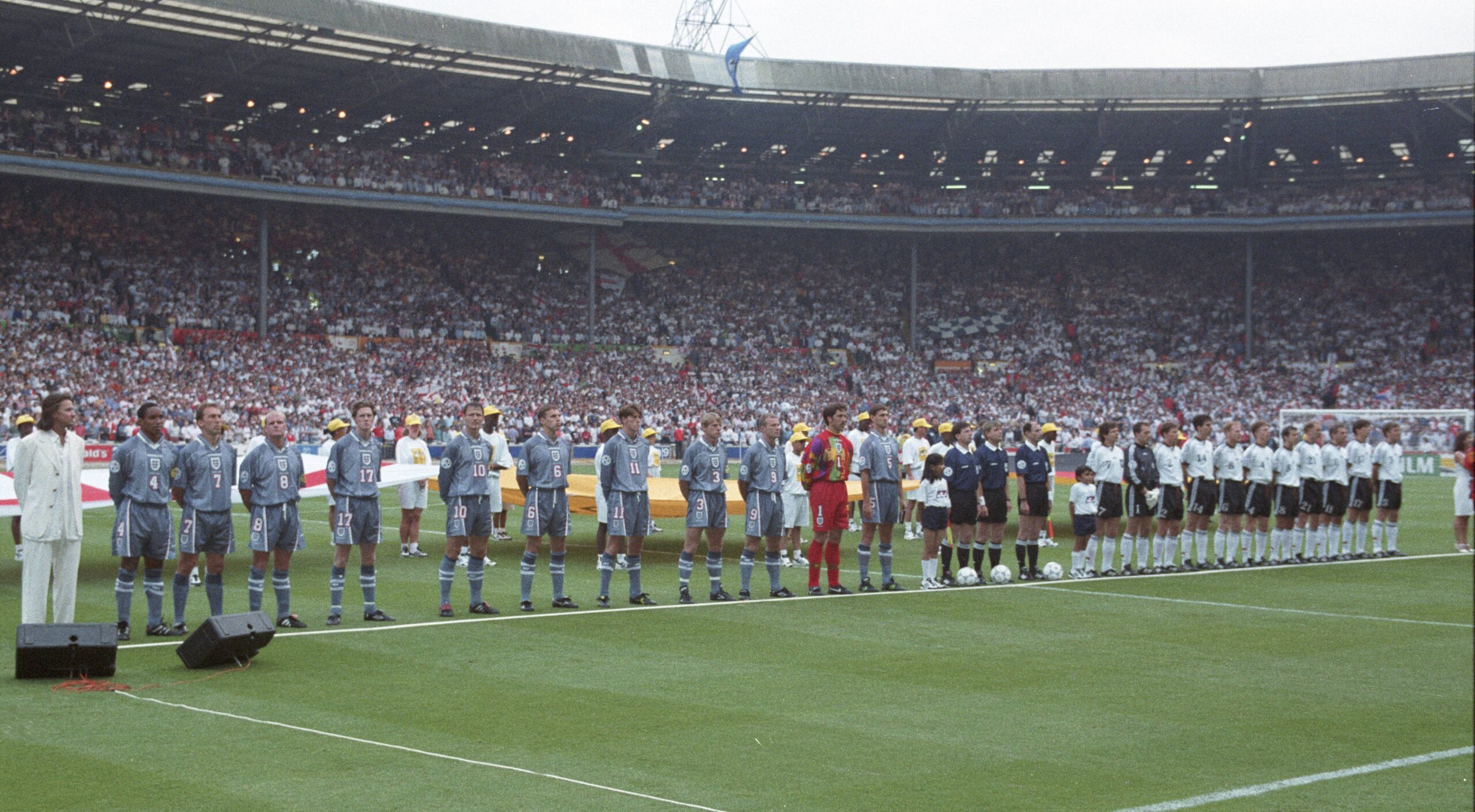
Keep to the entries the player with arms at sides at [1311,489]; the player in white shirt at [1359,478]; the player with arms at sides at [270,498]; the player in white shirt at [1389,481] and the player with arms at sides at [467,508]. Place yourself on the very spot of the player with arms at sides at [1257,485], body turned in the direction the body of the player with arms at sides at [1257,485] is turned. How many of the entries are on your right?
2

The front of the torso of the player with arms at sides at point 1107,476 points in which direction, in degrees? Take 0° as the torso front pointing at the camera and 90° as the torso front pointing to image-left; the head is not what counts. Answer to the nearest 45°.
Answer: approximately 315°

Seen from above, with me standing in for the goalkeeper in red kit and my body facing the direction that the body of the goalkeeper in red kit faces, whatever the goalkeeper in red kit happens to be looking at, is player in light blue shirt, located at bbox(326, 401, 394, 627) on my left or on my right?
on my right

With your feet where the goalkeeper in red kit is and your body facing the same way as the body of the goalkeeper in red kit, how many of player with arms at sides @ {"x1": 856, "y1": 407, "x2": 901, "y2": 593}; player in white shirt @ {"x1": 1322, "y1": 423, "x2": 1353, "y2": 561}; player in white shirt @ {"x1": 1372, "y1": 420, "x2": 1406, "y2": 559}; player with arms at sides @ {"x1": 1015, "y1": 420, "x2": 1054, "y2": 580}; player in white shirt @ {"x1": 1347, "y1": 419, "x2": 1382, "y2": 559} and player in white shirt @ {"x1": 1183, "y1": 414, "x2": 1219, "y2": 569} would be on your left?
6

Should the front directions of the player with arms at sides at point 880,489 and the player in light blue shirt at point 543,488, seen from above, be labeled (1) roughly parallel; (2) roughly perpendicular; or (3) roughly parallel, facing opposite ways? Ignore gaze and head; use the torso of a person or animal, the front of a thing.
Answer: roughly parallel

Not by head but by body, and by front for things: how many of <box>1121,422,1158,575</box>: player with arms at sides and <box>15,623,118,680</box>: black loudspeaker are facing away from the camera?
1

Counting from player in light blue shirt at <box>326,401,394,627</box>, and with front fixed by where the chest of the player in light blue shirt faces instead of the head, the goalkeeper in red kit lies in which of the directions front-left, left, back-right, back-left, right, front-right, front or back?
front-left

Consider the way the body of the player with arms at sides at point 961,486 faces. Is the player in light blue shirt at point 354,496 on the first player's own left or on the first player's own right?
on the first player's own right

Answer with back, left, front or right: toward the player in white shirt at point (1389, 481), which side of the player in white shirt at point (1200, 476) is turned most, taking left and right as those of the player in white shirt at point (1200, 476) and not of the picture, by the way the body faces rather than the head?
left

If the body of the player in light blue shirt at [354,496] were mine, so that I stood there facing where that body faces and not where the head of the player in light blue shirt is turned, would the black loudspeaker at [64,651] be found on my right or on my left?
on my right

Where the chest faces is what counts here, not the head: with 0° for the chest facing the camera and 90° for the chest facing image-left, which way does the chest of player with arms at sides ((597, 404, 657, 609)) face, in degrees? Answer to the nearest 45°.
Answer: approximately 315°

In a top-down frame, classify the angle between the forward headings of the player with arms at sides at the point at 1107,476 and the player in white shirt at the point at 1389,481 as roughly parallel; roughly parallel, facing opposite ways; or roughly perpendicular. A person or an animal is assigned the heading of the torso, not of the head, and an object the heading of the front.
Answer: roughly parallel

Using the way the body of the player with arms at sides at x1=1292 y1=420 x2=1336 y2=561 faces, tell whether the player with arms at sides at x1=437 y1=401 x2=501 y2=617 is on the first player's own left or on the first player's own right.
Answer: on the first player's own right

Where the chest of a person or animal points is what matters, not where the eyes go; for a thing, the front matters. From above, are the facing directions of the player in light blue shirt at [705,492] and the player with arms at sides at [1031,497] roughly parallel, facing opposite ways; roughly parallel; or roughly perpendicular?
roughly parallel

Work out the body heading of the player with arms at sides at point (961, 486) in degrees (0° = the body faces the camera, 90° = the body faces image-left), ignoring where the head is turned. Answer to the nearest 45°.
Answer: approximately 315°

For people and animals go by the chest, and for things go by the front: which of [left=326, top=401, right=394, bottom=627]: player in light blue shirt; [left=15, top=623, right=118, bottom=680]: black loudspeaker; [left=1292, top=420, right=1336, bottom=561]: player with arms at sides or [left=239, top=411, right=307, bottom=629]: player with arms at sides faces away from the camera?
the black loudspeaker
